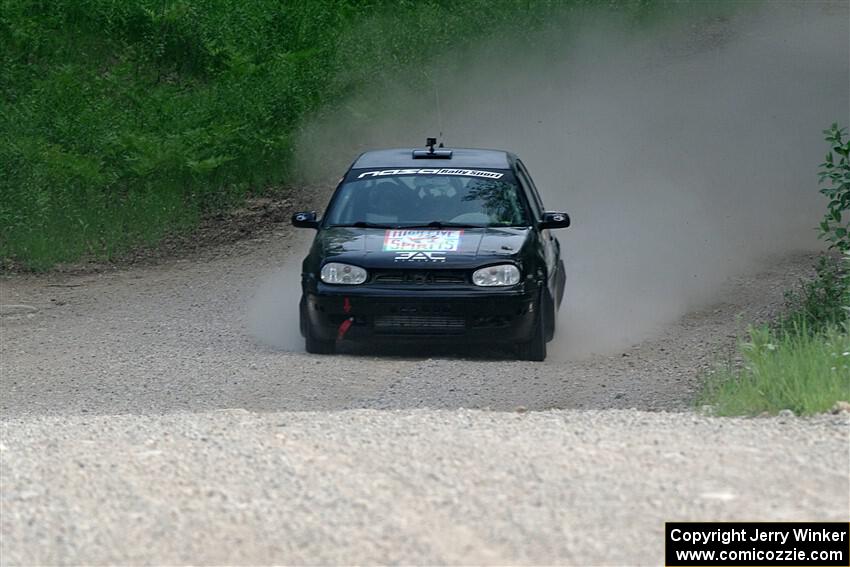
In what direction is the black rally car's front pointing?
toward the camera

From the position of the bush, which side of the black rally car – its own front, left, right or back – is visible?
left
